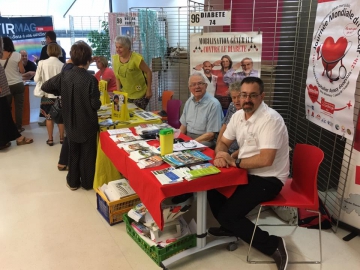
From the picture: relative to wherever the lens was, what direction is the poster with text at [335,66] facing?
facing the viewer and to the left of the viewer

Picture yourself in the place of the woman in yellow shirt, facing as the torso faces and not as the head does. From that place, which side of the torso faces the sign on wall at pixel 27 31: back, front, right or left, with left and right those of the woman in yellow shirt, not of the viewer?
right

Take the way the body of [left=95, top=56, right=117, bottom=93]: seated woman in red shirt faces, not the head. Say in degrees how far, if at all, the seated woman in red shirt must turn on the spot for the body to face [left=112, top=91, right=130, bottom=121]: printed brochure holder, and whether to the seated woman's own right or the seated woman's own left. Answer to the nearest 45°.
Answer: approximately 45° to the seated woman's own left

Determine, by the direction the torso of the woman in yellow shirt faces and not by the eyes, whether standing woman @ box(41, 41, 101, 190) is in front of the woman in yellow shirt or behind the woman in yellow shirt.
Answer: in front

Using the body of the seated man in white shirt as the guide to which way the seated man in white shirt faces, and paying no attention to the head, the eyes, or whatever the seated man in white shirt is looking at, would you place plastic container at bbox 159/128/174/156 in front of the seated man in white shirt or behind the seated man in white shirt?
in front

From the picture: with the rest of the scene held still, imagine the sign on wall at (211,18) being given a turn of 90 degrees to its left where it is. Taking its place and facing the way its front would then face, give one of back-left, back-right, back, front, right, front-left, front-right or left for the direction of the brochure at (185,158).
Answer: right

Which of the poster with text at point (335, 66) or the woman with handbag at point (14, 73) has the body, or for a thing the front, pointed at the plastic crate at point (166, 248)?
the poster with text

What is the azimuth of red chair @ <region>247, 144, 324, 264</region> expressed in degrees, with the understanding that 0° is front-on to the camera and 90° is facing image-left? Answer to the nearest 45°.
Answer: approximately 45°

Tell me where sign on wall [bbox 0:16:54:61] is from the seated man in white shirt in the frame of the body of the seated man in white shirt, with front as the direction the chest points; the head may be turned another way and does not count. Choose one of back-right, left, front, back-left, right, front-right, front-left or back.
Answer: right

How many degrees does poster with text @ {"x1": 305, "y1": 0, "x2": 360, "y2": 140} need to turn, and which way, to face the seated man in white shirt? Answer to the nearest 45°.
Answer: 0° — it already faces them
